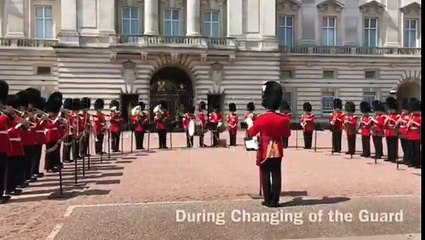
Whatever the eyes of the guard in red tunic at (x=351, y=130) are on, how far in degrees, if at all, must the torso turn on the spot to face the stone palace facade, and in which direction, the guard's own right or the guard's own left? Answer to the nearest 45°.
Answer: approximately 90° to the guard's own right

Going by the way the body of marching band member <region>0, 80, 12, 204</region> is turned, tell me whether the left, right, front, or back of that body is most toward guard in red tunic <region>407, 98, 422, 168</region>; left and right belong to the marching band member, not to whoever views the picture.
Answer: front

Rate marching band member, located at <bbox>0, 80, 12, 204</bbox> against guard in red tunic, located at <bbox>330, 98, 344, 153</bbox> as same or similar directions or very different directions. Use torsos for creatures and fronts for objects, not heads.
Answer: very different directions

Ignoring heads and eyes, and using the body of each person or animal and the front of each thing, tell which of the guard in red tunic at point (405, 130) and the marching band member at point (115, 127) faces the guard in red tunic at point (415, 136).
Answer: the marching band member

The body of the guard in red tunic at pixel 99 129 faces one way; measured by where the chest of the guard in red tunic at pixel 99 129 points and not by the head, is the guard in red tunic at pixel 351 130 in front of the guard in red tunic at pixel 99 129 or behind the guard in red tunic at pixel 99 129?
in front

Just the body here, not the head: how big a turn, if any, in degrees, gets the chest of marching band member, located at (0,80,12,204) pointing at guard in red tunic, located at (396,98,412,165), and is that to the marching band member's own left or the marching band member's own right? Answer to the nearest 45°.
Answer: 0° — they already face them

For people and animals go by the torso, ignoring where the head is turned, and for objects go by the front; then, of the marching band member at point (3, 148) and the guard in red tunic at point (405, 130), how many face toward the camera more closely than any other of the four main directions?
0

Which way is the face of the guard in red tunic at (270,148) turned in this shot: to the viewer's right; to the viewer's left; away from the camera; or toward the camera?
away from the camera

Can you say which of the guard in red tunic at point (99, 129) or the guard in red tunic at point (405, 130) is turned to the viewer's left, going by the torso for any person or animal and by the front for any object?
the guard in red tunic at point (405, 130)

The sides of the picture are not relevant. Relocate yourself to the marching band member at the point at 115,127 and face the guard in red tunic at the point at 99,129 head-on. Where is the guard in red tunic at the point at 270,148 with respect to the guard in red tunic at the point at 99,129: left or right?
left

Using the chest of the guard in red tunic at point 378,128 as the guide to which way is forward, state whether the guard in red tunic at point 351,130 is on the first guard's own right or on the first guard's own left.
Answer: on the first guard's own right

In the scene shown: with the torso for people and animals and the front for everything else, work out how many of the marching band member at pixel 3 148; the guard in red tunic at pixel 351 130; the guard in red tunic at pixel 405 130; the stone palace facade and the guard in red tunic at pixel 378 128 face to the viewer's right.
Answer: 1

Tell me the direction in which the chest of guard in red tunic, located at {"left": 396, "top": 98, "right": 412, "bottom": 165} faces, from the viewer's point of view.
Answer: to the viewer's left

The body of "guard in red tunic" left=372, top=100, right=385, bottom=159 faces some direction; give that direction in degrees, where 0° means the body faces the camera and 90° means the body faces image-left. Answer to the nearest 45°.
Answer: approximately 45°

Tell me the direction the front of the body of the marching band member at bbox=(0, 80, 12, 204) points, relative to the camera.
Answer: to the viewer's right

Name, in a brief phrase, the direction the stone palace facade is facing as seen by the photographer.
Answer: facing the viewer

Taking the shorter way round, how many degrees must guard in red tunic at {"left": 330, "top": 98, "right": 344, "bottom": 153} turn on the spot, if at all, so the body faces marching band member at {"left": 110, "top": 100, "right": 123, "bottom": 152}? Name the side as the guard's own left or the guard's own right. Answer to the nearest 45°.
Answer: approximately 45° to the guard's own right

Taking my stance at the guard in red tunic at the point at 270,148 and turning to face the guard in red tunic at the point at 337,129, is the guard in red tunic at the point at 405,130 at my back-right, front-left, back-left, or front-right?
front-right

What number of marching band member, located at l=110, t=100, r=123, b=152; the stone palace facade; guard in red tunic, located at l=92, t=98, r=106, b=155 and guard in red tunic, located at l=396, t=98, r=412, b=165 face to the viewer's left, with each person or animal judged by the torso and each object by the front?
1
